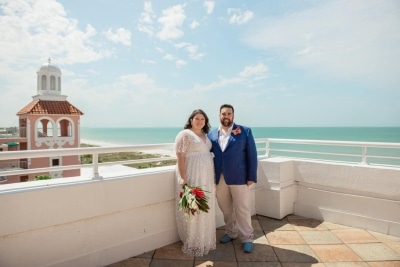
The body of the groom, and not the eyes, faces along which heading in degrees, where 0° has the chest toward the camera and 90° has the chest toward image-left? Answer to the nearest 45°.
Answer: approximately 45°

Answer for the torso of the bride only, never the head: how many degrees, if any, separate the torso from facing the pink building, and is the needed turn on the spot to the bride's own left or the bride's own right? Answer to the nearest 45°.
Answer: approximately 180°

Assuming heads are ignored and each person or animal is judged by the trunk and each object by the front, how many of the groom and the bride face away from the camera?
0

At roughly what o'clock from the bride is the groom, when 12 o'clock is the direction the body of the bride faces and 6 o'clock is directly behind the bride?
The groom is roughly at 10 o'clock from the bride.

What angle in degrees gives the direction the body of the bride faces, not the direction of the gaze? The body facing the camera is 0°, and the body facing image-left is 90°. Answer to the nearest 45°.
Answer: approximately 315°

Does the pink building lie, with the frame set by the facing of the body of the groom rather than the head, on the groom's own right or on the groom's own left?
on the groom's own right

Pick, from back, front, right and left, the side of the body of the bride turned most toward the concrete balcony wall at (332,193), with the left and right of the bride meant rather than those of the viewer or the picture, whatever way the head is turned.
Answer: left
